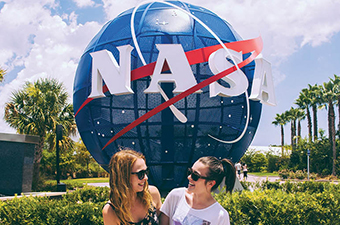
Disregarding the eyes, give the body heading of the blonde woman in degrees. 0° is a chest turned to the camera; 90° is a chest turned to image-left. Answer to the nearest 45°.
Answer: approximately 315°

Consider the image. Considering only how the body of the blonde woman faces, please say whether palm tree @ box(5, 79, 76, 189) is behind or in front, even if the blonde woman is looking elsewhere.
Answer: behind

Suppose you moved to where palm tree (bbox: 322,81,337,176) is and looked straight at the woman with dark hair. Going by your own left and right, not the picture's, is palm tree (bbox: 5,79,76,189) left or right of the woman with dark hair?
right

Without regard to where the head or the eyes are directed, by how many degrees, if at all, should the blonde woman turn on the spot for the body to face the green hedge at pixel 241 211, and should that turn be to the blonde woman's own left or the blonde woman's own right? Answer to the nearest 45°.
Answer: approximately 90° to the blonde woman's own left

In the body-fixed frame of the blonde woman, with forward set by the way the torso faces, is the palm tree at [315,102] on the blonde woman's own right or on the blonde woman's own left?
on the blonde woman's own left

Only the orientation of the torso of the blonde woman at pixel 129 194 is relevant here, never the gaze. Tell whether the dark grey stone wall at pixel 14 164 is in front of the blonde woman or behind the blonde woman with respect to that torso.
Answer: behind

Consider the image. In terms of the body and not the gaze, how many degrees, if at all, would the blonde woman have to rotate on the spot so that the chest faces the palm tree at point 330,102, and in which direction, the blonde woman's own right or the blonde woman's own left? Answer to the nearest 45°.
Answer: approximately 90° to the blonde woman's own left
